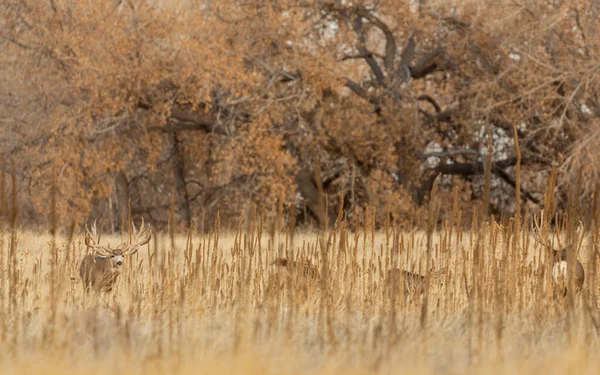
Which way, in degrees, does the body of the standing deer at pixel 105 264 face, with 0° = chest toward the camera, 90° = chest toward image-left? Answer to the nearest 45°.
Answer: approximately 315°
